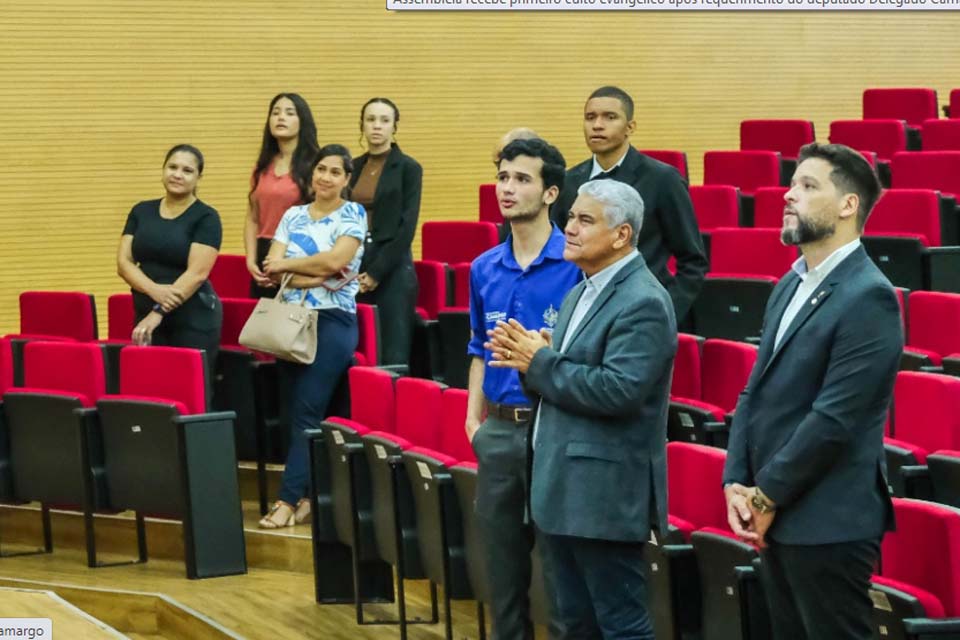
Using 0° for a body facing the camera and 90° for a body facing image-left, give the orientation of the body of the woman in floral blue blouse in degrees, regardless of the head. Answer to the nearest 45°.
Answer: approximately 45°

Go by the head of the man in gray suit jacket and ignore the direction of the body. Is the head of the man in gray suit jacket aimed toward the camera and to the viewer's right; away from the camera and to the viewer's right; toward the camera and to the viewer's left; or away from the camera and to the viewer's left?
toward the camera and to the viewer's left

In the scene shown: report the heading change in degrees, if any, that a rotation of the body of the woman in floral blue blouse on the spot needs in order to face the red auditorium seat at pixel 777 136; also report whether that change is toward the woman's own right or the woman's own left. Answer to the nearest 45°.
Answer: approximately 180°

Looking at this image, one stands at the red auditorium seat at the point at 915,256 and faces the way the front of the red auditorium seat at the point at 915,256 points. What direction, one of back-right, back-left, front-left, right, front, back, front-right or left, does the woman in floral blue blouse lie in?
front

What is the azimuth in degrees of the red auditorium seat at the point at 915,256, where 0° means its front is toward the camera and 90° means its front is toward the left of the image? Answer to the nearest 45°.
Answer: approximately 45°

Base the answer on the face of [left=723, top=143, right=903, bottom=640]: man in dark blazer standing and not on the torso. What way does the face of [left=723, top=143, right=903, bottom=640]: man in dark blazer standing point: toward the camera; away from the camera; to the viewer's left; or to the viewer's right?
to the viewer's left

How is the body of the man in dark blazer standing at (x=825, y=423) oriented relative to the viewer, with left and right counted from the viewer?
facing the viewer and to the left of the viewer

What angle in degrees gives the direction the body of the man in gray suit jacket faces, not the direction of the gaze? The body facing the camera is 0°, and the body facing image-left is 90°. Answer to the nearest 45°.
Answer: approximately 45°

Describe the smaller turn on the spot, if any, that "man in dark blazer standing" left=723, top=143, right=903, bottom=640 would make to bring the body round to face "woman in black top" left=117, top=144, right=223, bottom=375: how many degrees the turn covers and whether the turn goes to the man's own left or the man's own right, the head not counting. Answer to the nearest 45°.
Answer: approximately 90° to the man's own right

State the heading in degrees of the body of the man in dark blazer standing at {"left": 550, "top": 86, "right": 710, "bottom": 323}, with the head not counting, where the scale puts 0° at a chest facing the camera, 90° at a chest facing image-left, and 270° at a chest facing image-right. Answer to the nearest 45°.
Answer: approximately 45°
